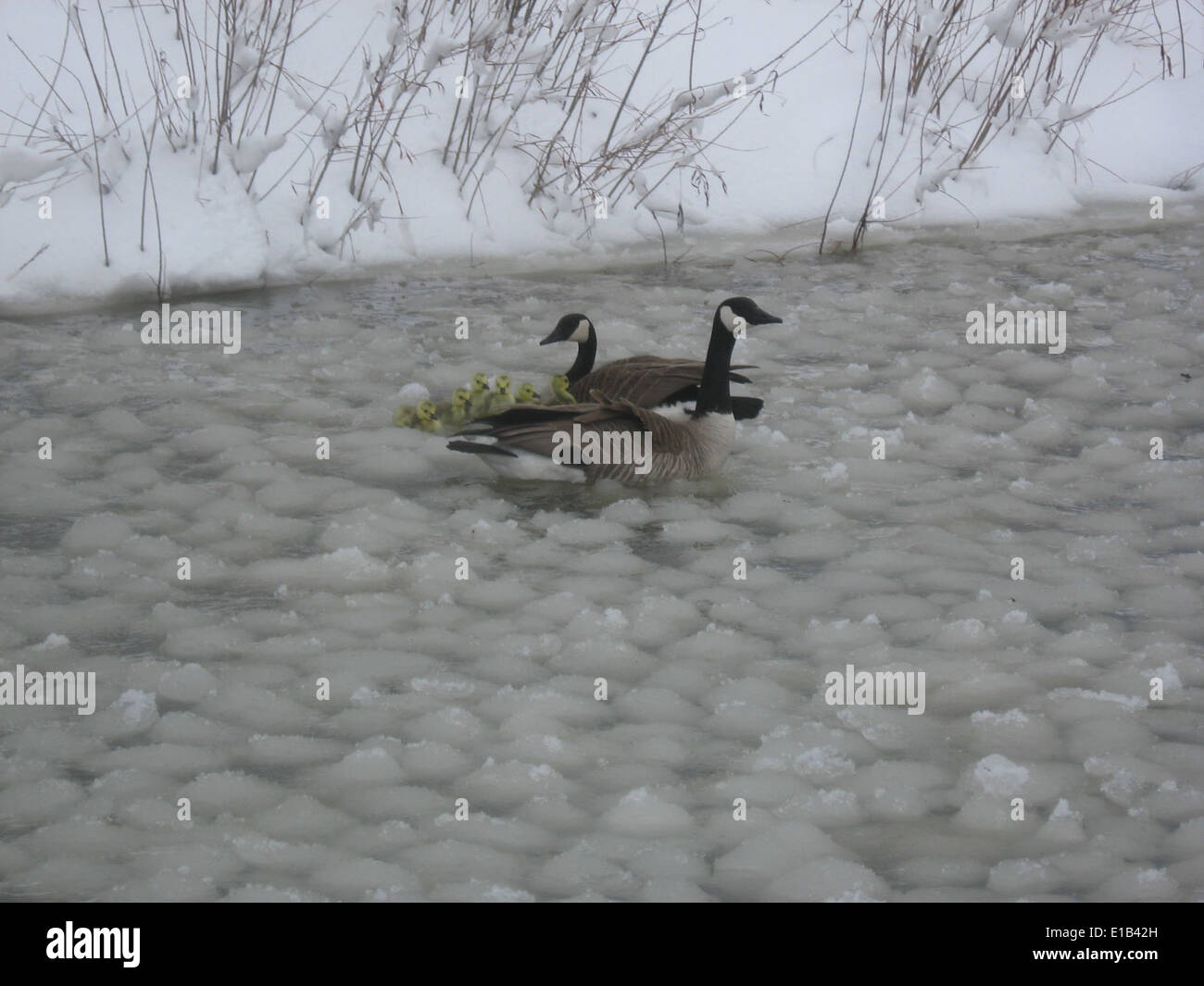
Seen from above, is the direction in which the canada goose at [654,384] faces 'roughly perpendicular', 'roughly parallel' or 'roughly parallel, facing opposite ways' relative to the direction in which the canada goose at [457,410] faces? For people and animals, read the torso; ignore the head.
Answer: roughly parallel, facing opposite ways

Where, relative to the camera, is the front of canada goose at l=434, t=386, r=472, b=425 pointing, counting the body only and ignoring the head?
to the viewer's right

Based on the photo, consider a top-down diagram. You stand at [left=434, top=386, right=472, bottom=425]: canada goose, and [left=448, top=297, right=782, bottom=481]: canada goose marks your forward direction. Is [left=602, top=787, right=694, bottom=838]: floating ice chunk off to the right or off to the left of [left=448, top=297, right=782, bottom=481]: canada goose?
right

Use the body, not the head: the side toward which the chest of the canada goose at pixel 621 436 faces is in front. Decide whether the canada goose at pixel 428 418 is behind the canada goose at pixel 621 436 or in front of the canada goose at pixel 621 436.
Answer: behind

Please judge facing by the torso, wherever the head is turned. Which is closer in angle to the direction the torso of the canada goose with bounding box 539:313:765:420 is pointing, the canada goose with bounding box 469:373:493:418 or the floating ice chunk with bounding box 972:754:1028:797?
the canada goose

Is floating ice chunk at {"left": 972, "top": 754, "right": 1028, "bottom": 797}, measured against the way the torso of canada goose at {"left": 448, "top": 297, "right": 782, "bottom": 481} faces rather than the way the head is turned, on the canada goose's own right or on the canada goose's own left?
on the canada goose's own right

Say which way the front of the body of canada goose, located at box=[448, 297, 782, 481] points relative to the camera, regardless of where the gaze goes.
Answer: to the viewer's right

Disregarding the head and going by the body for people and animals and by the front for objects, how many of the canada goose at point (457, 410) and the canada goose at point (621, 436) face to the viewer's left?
0

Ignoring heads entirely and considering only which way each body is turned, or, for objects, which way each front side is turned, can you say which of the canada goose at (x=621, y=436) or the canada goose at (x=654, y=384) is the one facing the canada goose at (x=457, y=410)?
the canada goose at (x=654, y=384)

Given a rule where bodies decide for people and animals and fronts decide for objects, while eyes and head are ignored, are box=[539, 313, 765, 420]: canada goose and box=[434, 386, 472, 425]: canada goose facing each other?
yes

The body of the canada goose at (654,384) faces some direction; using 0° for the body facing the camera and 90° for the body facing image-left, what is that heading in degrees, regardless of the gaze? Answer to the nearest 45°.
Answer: approximately 90°
